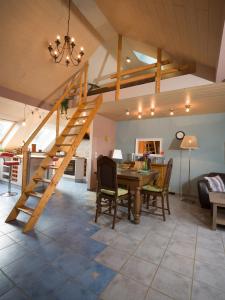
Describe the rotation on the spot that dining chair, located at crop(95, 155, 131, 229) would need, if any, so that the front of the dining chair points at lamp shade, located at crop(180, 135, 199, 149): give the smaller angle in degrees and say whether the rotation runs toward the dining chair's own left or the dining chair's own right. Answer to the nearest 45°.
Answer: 0° — it already faces it

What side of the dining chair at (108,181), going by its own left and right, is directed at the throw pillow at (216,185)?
front

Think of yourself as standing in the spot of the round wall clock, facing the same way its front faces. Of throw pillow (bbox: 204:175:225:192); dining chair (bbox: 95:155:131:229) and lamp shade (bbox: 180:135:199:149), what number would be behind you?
0

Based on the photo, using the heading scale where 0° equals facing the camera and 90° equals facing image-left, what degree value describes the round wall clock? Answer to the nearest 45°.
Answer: approximately 0°

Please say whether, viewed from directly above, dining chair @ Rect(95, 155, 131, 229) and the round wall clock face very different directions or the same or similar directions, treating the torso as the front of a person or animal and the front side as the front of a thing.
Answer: very different directions

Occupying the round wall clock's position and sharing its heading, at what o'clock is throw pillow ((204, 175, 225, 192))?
The throw pillow is roughly at 11 o'clock from the round wall clock.

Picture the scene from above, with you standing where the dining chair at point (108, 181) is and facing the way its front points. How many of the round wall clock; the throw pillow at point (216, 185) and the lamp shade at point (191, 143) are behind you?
0

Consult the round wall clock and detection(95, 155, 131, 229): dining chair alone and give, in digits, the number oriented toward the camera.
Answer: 1

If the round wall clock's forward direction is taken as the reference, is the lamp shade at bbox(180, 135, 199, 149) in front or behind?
in front

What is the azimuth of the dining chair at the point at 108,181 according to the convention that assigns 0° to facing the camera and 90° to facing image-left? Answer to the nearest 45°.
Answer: approximately 225°

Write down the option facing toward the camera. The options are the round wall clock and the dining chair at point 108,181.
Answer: the round wall clock

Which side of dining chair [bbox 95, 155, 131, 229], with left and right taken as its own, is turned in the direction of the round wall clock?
front
